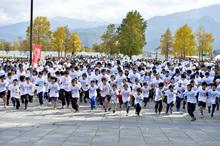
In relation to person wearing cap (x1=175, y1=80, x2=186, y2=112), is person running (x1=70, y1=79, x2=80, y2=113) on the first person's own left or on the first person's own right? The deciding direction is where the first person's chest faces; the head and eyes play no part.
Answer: on the first person's own right

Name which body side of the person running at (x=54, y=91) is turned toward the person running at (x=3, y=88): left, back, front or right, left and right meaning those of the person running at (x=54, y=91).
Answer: right

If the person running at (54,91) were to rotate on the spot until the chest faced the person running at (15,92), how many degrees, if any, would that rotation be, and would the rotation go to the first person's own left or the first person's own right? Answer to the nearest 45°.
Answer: approximately 90° to the first person's own right

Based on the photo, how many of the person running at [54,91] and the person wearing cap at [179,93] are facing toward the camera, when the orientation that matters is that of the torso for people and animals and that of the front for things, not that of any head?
2

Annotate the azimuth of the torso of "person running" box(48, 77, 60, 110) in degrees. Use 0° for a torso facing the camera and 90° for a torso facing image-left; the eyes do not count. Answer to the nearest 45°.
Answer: approximately 0°

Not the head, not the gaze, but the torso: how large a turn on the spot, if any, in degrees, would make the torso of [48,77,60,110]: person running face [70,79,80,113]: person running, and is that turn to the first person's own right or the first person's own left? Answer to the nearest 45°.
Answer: approximately 45° to the first person's own left

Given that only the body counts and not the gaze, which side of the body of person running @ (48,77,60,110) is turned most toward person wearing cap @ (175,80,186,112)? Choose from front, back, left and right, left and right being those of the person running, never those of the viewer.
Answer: left

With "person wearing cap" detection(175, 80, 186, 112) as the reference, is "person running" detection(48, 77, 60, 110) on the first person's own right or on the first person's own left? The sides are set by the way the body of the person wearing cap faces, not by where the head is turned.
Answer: on the first person's own right

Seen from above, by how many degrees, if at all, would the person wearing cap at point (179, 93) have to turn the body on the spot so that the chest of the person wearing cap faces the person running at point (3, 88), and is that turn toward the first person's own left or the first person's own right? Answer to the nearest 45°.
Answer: approximately 90° to the first person's own right
